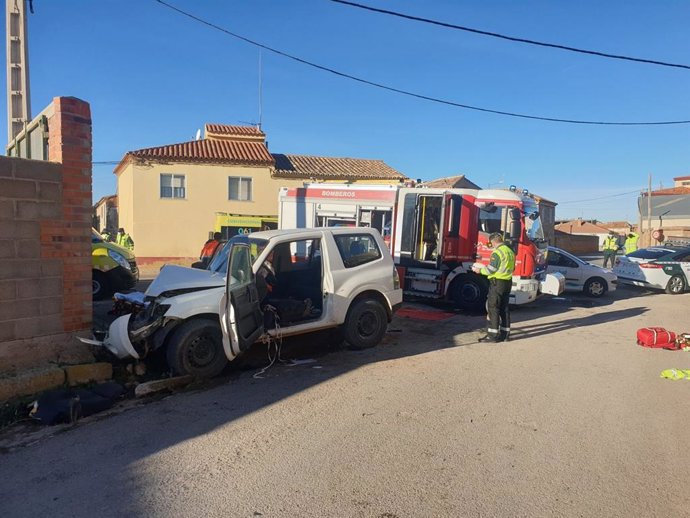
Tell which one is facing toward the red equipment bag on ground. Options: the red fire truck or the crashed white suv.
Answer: the red fire truck

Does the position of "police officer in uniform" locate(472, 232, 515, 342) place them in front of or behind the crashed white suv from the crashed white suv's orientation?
behind

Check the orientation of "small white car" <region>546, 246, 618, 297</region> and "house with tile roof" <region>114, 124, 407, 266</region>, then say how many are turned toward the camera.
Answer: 1

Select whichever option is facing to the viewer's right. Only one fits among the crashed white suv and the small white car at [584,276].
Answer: the small white car

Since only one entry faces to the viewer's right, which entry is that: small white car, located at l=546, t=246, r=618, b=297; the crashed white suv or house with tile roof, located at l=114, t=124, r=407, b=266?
the small white car

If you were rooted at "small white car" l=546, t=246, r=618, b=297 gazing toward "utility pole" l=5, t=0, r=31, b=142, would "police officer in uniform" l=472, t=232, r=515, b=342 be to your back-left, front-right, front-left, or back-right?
front-left

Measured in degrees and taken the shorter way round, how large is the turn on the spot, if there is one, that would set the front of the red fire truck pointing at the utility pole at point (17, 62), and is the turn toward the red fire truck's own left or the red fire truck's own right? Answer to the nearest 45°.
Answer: approximately 135° to the red fire truck's own right

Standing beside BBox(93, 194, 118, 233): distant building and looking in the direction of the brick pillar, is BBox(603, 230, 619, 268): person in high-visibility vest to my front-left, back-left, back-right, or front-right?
front-left

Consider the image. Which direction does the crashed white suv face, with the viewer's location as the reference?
facing the viewer and to the left of the viewer

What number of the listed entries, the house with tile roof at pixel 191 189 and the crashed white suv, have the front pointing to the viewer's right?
0

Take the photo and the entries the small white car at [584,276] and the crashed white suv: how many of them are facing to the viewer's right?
1

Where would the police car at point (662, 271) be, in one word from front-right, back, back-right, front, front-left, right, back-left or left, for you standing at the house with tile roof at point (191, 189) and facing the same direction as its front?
front-left

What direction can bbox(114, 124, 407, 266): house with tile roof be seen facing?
toward the camera

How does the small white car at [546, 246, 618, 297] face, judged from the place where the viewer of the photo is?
facing to the right of the viewer

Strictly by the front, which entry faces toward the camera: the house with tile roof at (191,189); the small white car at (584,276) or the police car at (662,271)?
the house with tile roof
